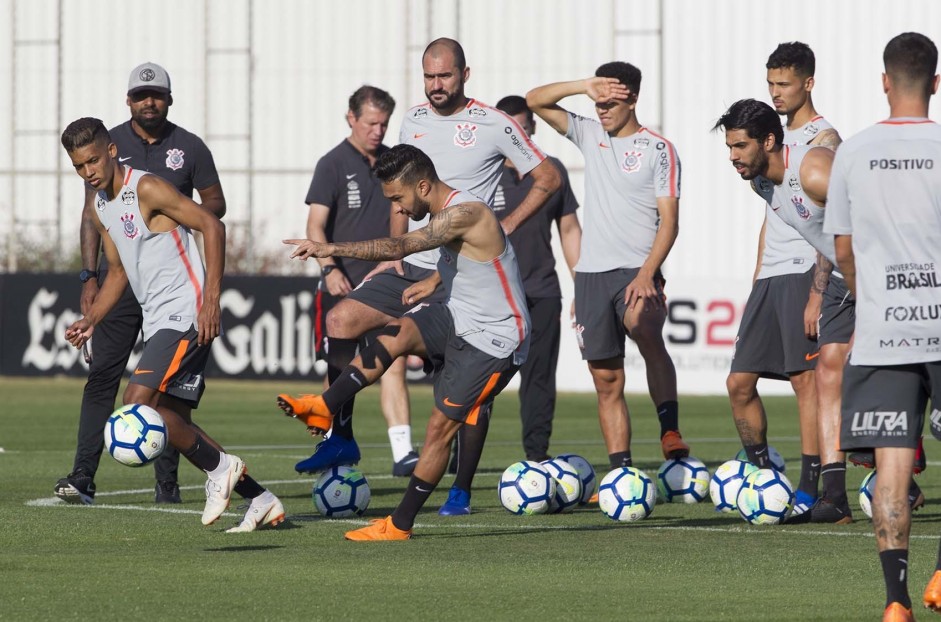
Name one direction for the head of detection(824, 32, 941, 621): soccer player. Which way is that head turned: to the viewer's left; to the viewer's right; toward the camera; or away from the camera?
away from the camera

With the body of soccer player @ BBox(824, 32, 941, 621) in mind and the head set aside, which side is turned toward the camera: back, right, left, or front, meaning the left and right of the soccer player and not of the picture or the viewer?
back

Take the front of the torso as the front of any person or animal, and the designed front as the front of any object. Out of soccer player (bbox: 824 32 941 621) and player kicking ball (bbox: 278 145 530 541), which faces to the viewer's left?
the player kicking ball

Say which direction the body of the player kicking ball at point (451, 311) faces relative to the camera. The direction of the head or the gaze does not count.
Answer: to the viewer's left

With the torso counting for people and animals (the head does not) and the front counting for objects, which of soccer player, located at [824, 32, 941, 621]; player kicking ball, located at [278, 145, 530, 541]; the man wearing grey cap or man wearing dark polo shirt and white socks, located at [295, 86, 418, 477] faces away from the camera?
soccer player, located at [824, 32, 941, 621]

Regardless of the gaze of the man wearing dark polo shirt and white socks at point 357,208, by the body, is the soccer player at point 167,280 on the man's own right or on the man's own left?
on the man's own right

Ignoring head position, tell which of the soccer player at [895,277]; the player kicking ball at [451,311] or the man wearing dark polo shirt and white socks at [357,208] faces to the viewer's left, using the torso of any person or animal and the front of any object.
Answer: the player kicking ball

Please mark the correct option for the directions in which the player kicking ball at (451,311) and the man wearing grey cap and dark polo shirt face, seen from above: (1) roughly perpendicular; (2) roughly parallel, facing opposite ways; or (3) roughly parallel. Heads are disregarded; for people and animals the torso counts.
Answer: roughly perpendicular

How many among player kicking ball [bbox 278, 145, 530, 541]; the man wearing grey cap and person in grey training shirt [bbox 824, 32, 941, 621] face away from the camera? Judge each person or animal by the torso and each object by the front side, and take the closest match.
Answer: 1

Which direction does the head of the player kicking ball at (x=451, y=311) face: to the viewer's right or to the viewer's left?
to the viewer's left
